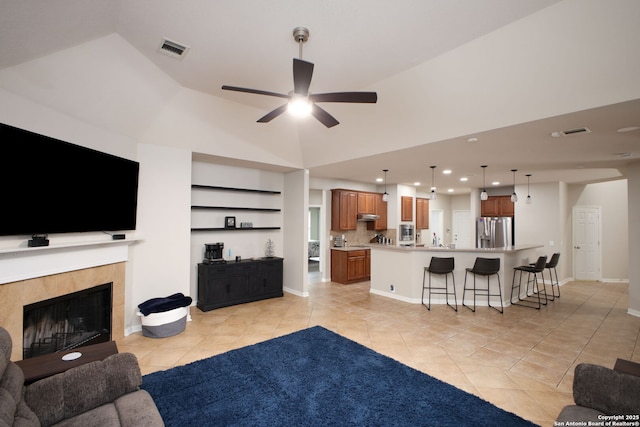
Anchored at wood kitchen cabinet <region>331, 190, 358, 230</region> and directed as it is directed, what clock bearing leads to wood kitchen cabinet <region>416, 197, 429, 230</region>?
wood kitchen cabinet <region>416, 197, 429, 230</region> is roughly at 9 o'clock from wood kitchen cabinet <region>331, 190, 358, 230</region>.

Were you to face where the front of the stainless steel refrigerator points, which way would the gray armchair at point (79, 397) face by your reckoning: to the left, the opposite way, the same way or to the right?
the opposite way

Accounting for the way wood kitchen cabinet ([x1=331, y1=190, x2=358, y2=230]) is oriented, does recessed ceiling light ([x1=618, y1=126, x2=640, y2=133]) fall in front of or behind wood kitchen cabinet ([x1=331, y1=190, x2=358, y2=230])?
in front

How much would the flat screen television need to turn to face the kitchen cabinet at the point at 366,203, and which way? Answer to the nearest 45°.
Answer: approximately 45° to its left

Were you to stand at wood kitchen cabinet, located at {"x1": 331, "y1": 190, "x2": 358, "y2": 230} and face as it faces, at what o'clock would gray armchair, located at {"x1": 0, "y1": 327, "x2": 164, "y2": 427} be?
The gray armchair is roughly at 2 o'clock from the wood kitchen cabinet.

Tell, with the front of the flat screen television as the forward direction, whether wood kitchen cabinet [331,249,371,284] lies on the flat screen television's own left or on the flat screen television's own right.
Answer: on the flat screen television's own left

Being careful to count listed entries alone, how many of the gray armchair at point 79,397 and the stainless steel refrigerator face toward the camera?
1

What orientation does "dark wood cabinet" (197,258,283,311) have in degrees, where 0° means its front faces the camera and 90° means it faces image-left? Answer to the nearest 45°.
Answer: approximately 315°

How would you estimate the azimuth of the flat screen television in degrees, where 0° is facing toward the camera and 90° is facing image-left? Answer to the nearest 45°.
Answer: approximately 315°
